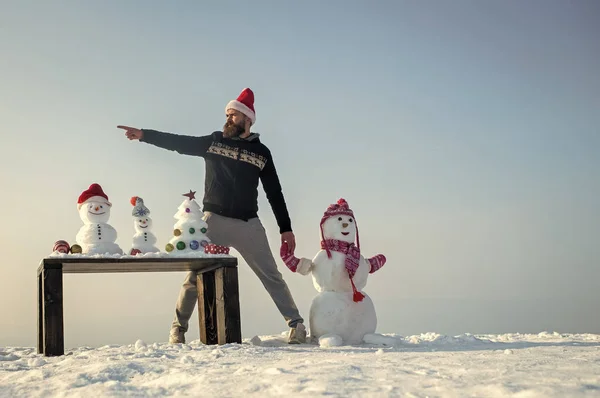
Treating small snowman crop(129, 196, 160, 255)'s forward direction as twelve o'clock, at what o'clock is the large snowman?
The large snowman is roughly at 9 o'clock from the small snowman.

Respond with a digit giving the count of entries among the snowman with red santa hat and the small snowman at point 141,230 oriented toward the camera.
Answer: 2

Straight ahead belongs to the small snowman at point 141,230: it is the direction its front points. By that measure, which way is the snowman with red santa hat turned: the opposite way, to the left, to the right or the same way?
the same way

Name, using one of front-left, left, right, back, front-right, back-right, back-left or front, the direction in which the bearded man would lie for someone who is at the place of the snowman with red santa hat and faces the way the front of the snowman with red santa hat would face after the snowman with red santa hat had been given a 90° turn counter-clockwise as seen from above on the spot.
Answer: front

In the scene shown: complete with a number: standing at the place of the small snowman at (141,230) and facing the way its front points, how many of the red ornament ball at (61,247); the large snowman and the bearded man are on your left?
2

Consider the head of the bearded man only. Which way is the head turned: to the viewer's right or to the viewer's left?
to the viewer's left

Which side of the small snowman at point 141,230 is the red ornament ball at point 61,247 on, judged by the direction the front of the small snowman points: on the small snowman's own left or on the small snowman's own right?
on the small snowman's own right

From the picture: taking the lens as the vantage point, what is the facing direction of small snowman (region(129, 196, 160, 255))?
facing the viewer

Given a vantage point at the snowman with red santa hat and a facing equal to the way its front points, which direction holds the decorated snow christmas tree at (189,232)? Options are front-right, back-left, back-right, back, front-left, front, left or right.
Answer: left
